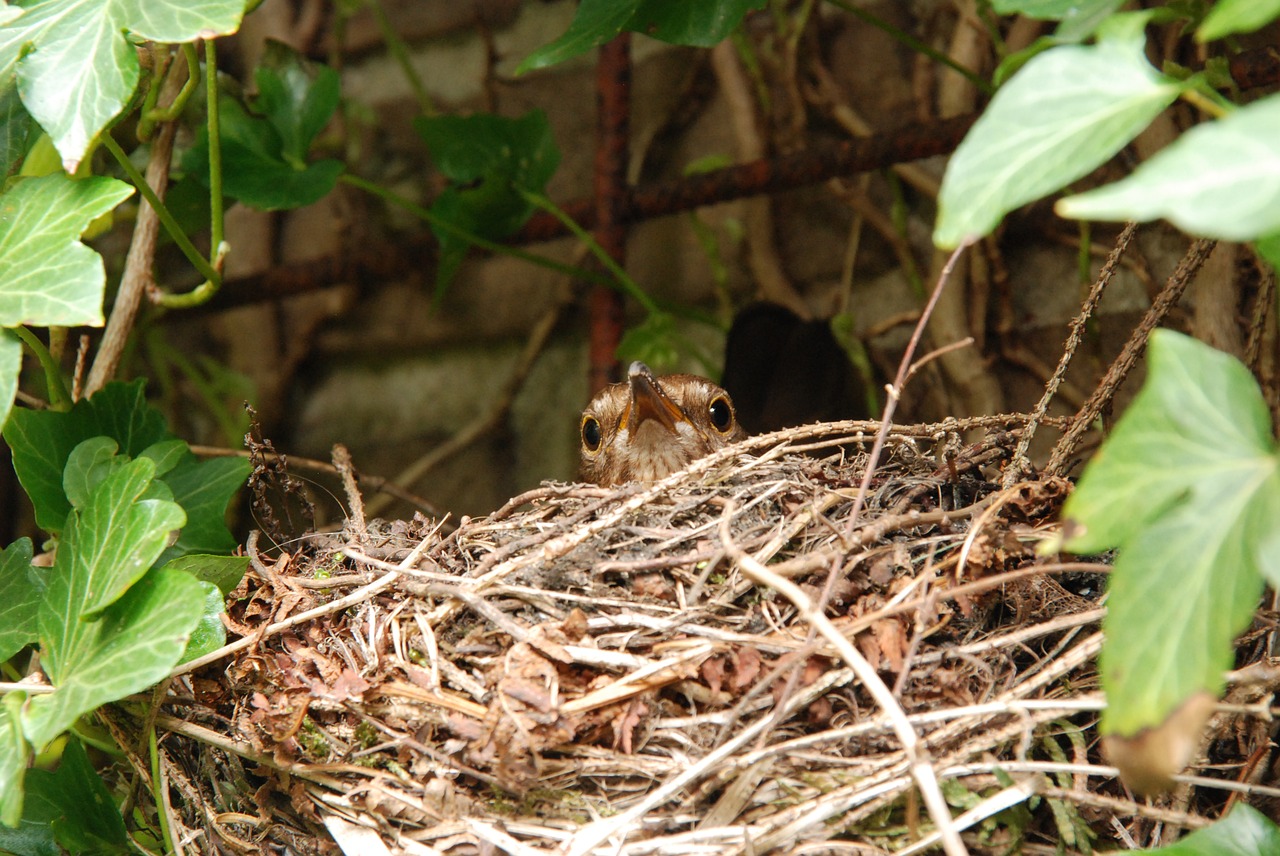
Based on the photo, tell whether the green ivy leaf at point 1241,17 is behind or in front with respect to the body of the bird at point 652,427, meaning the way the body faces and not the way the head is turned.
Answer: in front

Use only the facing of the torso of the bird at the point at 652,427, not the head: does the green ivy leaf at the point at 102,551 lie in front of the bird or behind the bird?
in front

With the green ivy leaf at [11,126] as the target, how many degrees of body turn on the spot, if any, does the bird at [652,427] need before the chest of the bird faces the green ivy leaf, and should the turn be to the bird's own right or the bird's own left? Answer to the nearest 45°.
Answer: approximately 45° to the bird's own right

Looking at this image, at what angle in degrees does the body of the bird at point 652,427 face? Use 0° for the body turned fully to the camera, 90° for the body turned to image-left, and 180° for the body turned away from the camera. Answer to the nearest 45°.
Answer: approximately 0°

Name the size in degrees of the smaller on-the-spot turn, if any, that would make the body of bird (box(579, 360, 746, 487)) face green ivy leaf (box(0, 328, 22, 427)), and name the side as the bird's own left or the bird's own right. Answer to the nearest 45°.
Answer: approximately 45° to the bird's own right

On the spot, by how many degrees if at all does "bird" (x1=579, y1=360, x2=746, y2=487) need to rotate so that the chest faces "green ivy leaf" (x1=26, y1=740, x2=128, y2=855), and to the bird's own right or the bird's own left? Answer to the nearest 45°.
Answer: approximately 45° to the bird's own right

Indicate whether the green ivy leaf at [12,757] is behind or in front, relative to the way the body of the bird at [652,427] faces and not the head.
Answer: in front

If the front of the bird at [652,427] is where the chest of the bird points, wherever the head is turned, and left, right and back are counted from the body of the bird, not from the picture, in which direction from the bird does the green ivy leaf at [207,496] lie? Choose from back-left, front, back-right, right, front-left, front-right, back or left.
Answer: front-right

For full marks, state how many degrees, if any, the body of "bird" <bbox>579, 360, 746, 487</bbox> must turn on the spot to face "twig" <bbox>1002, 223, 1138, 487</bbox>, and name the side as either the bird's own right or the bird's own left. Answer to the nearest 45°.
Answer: approximately 45° to the bird's own left
